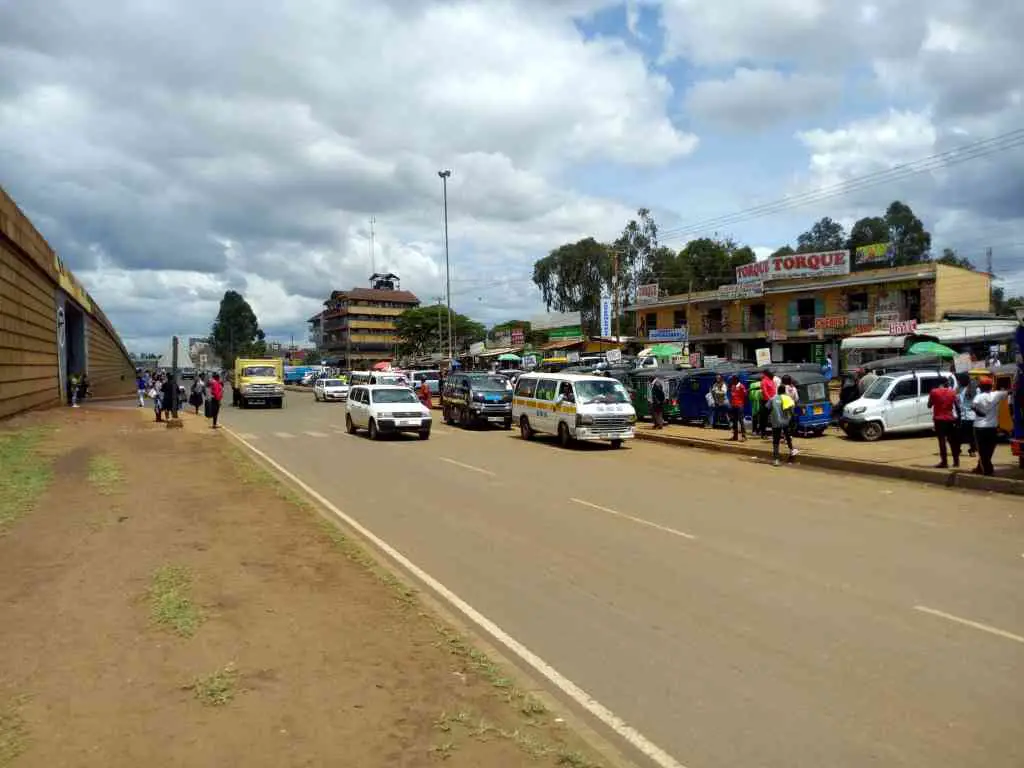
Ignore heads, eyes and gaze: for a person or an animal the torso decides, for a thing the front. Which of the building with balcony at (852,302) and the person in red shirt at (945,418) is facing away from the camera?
the person in red shirt

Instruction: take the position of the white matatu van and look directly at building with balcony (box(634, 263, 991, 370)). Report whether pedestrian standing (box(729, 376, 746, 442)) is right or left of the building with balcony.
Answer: right

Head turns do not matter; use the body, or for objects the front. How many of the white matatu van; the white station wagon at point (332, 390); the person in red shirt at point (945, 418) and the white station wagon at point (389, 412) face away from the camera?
1

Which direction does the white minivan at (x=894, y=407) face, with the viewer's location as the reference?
facing the viewer and to the left of the viewer

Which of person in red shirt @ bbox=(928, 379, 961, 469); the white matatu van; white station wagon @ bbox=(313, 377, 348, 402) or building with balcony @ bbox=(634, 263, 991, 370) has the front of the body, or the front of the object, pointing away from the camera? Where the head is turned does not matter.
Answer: the person in red shirt

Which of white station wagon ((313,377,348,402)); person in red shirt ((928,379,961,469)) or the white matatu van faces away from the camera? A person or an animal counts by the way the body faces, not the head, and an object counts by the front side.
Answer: the person in red shirt

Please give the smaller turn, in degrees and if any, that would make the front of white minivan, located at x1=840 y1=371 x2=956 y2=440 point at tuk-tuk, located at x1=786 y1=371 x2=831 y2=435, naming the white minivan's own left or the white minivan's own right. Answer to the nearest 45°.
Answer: approximately 45° to the white minivan's own right

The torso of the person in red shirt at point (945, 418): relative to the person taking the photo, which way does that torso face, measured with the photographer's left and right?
facing away from the viewer

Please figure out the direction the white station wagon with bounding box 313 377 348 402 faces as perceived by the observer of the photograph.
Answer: facing the viewer and to the right of the viewer

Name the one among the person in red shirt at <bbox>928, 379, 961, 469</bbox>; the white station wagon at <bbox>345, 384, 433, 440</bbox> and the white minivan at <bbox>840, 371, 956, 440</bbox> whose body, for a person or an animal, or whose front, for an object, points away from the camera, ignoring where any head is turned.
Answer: the person in red shirt
